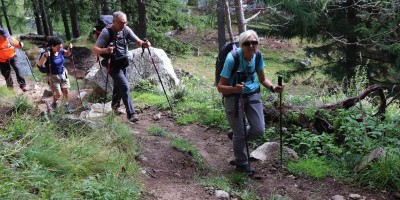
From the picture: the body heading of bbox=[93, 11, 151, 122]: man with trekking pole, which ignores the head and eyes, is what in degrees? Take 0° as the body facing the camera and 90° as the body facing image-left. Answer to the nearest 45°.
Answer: approximately 315°

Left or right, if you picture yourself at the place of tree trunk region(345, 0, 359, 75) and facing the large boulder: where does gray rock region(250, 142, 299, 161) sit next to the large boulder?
left

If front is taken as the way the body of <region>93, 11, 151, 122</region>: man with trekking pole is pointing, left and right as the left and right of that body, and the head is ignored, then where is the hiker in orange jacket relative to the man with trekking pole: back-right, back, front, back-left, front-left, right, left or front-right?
back

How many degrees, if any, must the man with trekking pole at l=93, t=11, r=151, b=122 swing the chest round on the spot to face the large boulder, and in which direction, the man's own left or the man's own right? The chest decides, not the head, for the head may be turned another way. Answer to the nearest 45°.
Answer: approximately 135° to the man's own left

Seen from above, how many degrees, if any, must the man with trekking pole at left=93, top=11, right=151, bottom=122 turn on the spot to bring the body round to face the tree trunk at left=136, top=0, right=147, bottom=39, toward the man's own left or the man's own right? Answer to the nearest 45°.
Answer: approximately 135° to the man's own left

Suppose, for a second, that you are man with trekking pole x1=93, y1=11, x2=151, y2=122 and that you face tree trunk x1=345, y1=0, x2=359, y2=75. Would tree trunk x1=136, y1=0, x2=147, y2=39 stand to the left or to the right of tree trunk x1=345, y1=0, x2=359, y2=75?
left

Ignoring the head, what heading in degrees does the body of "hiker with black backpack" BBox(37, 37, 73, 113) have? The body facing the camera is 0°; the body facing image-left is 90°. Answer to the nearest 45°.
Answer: approximately 315°
